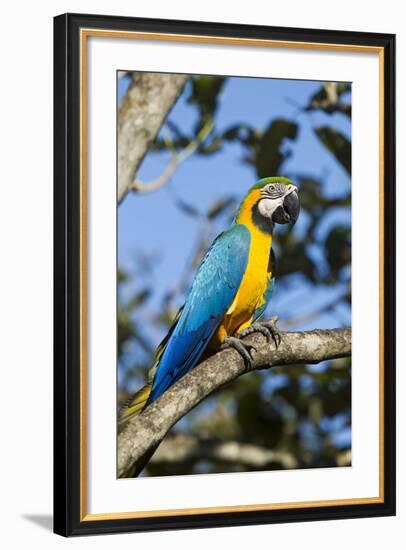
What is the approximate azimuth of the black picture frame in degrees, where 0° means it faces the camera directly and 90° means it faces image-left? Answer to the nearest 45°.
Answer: approximately 315°
